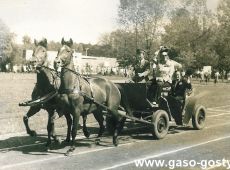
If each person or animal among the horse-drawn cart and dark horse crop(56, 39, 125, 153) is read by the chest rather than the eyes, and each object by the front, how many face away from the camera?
0

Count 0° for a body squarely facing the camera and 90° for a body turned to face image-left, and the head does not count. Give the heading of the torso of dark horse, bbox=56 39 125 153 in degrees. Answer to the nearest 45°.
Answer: approximately 45°

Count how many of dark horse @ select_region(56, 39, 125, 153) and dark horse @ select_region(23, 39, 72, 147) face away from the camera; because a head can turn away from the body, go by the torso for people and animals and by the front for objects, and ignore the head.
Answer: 0

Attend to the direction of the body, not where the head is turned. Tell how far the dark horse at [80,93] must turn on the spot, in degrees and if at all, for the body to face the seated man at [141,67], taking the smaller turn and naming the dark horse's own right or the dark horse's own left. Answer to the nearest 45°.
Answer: approximately 180°

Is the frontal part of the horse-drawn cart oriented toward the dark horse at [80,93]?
yes

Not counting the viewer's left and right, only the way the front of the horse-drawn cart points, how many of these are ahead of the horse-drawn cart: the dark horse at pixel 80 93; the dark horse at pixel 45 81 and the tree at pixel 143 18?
2

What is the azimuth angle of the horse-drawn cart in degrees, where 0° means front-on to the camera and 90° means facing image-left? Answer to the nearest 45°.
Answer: approximately 45°

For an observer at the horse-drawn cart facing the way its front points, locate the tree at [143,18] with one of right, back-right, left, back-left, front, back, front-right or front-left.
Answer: back-right

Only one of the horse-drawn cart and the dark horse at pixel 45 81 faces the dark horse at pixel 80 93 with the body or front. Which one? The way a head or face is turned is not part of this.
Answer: the horse-drawn cart
